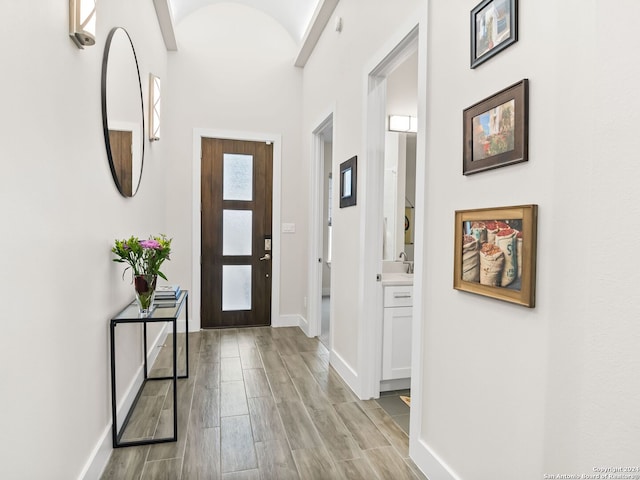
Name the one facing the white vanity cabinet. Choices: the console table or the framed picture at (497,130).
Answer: the console table

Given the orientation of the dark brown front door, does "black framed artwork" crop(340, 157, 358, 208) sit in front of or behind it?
in front

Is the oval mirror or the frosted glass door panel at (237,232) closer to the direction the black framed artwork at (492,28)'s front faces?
the oval mirror

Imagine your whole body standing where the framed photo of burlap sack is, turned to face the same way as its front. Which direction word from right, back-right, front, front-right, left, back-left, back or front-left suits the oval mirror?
front-right

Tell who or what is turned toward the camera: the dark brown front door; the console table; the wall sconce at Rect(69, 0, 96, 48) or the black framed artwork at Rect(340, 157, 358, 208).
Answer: the dark brown front door

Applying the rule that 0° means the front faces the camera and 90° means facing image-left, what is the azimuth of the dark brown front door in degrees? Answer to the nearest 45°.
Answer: approximately 0°

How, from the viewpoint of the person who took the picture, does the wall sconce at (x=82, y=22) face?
facing to the right of the viewer

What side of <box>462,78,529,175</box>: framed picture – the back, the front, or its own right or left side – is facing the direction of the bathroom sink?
right

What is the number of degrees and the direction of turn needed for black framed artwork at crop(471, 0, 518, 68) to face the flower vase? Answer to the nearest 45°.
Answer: approximately 45° to its right

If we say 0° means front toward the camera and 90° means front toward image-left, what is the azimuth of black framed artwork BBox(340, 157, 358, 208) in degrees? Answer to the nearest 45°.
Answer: approximately 90°

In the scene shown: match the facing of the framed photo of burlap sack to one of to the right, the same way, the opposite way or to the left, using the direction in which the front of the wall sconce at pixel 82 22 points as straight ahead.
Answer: the opposite way

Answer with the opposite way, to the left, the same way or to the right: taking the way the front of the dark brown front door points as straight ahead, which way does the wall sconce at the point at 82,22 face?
to the left

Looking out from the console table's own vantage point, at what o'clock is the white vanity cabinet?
The white vanity cabinet is roughly at 12 o'clock from the console table.
